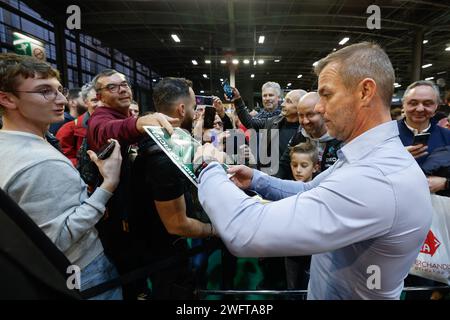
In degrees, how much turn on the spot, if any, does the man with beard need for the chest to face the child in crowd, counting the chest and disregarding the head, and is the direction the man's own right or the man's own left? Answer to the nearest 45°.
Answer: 0° — they already face them

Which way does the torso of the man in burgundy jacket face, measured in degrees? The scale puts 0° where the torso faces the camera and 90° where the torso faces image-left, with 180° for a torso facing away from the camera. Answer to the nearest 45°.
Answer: approximately 315°

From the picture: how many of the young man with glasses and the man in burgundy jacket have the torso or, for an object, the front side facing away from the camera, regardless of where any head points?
0

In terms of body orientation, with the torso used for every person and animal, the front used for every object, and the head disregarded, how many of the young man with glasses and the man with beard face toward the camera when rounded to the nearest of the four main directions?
0

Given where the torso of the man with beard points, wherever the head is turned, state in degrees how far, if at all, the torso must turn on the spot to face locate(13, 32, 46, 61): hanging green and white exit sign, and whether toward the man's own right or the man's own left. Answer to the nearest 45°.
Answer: approximately 90° to the man's own left

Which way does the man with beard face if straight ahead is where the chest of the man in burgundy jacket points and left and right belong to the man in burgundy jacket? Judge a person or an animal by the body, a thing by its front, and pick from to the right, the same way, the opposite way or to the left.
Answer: to the left

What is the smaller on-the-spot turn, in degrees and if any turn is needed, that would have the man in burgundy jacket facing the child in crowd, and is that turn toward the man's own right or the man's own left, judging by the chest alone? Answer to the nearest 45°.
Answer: approximately 45° to the man's own left

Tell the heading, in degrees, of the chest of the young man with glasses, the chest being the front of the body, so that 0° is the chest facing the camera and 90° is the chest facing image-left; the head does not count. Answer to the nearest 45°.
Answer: approximately 270°
